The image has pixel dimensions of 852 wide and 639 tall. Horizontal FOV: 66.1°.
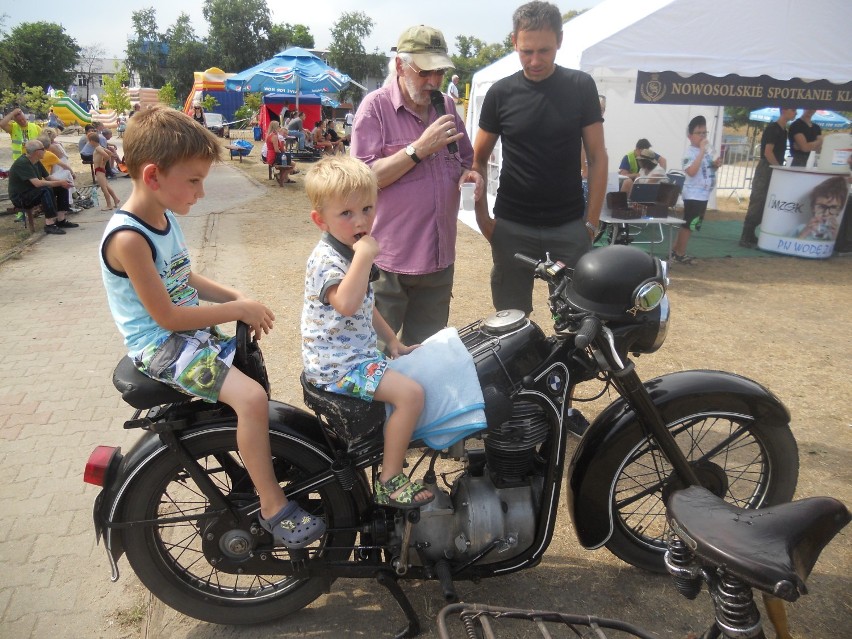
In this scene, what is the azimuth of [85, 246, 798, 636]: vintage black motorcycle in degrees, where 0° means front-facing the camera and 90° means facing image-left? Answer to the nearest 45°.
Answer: approximately 270°

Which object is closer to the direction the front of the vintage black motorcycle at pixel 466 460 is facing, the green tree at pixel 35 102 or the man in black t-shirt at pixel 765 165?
the man in black t-shirt

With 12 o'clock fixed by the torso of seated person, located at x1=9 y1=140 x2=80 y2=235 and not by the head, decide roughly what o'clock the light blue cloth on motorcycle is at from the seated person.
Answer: The light blue cloth on motorcycle is roughly at 3 o'clock from the seated person.

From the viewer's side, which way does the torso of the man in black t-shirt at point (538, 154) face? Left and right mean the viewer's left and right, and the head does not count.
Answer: facing the viewer

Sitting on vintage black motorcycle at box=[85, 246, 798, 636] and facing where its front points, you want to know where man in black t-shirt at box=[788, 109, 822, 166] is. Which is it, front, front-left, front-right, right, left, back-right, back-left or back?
front-left

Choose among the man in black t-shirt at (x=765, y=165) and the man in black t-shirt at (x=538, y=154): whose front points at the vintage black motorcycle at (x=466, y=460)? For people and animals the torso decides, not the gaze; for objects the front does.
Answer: the man in black t-shirt at (x=538, y=154)

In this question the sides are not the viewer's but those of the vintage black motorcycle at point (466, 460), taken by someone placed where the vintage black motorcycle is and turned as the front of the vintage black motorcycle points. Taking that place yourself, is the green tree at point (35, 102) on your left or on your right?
on your left

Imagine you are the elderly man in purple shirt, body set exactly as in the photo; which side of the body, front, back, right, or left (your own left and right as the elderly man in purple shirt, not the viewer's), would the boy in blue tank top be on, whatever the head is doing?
right

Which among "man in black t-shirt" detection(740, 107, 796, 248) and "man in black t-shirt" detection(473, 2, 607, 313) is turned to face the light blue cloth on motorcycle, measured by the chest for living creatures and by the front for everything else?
"man in black t-shirt" detection(473, 2, 607, 313)

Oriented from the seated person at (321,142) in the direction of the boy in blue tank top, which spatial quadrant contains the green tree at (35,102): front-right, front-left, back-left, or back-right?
back-right

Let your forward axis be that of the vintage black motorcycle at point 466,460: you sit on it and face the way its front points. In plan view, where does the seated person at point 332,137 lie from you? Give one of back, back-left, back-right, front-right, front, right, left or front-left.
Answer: left

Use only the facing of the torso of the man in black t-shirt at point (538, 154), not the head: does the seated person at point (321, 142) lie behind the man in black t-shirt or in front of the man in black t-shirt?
behind
